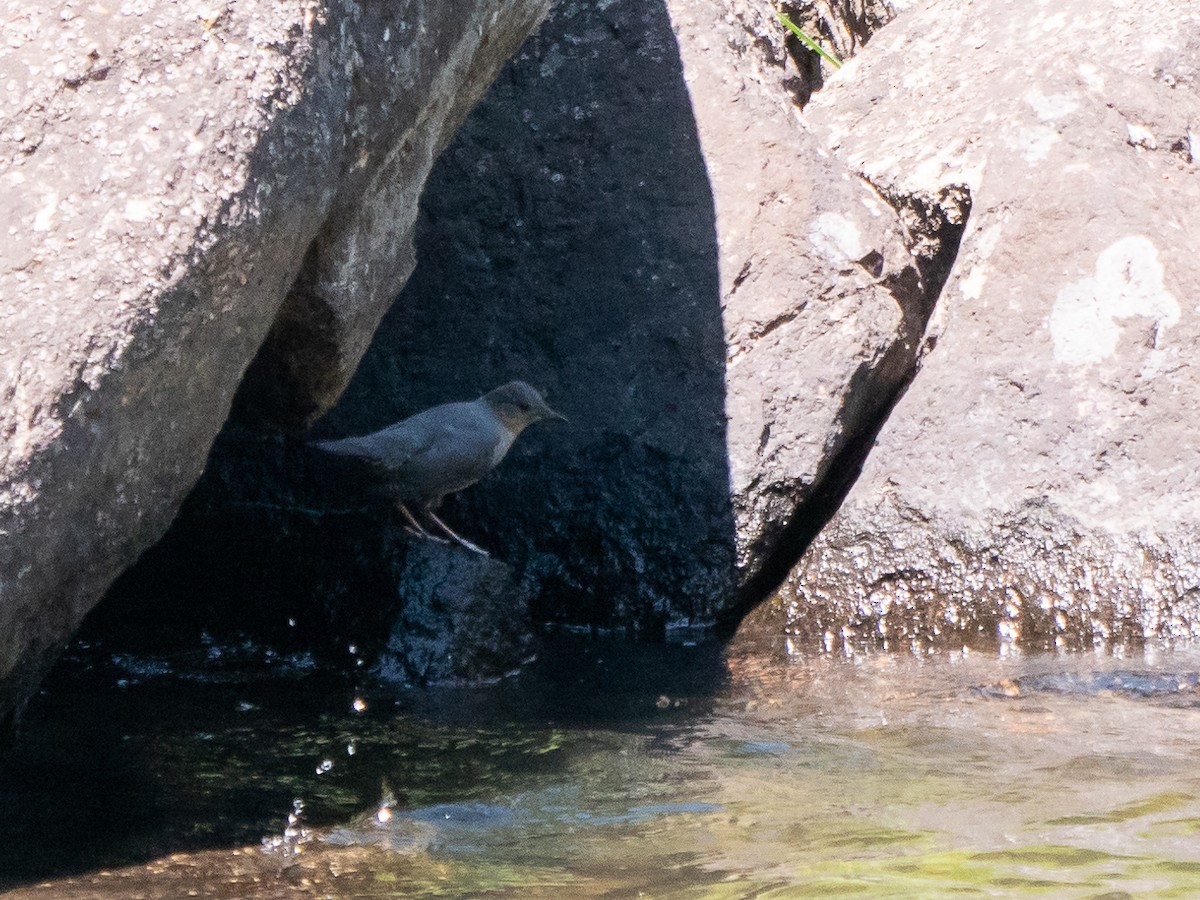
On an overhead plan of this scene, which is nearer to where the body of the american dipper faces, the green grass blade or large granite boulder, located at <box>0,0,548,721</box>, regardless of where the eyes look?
the green grass blade

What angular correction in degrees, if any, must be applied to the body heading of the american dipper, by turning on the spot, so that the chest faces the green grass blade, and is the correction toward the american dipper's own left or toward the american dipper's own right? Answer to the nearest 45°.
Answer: approximately 45° to the american dipper's own left

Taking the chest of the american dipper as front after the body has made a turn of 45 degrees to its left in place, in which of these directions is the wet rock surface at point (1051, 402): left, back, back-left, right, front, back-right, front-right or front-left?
front-right

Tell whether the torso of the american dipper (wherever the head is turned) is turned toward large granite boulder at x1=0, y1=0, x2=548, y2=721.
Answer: no

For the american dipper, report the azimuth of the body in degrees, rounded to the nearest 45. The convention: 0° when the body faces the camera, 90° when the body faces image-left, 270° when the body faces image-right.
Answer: approximately 270°
